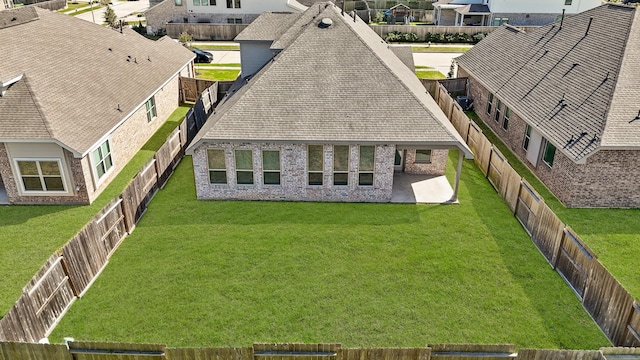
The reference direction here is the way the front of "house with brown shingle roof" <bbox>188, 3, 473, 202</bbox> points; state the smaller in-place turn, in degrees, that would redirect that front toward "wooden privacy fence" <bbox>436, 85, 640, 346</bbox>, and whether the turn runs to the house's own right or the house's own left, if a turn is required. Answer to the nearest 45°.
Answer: approximately 135° to the house's own right

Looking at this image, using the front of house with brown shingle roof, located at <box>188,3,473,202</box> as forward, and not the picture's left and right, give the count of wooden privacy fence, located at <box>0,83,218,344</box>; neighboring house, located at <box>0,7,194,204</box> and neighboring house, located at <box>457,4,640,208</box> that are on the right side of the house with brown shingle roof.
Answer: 1

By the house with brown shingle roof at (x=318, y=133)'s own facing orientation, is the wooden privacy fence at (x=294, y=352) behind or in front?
behind

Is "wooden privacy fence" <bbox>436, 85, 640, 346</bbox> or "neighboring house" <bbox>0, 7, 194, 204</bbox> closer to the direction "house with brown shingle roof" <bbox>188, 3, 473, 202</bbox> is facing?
the neighboring house

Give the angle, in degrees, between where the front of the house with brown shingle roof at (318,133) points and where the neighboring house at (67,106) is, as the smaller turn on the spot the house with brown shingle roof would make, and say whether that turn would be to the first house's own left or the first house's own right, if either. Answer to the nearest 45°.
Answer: approximately 90° to the first house's own left

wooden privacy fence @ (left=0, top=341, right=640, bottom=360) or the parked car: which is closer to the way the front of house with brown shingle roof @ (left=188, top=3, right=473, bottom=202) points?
the parked car

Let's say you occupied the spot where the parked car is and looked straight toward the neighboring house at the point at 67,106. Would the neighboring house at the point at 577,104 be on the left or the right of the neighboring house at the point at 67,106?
left

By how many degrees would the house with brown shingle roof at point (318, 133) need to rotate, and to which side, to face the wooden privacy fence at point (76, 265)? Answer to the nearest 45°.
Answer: approximately 135° to its left

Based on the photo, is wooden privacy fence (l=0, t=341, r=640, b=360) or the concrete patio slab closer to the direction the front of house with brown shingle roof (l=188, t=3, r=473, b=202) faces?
the concrete patio slab

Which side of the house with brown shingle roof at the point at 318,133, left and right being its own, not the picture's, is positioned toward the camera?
back

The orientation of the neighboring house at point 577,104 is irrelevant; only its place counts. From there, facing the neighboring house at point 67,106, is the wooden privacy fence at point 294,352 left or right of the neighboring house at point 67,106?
left

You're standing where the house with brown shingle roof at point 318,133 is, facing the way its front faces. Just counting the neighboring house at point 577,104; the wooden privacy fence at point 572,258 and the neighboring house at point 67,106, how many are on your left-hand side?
1

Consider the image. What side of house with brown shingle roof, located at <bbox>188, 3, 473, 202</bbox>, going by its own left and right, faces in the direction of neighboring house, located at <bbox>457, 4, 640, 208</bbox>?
right
